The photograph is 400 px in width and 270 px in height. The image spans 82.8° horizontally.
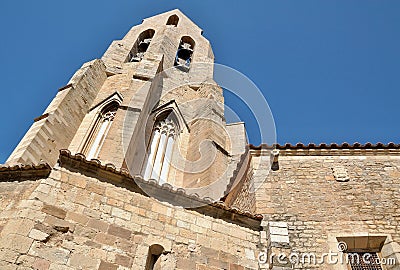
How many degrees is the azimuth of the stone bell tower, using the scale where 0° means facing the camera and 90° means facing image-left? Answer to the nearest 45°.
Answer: approximately 0°
